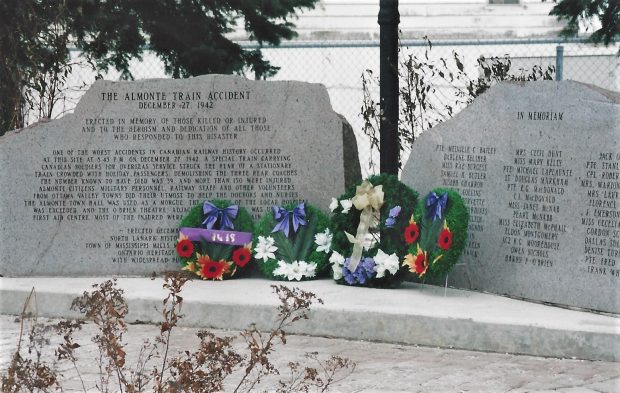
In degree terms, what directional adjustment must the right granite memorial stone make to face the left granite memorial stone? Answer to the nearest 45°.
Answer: approximately 45° to its right

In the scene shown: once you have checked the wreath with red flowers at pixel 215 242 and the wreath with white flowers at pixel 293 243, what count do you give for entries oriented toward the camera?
2

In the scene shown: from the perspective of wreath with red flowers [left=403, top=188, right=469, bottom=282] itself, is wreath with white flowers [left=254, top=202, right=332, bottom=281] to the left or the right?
on its right

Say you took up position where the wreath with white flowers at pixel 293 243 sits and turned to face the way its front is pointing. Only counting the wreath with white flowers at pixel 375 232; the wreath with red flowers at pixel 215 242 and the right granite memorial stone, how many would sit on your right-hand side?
1

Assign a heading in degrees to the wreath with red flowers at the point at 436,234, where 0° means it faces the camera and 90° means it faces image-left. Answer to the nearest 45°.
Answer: approximately 45°

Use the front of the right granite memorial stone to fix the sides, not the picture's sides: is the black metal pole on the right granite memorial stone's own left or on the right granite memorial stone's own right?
on the right granite memorial stone's own right

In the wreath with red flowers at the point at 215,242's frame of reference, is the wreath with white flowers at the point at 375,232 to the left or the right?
on its left

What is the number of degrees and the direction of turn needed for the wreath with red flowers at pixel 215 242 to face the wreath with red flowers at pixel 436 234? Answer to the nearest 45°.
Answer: approximately 45° to its left
